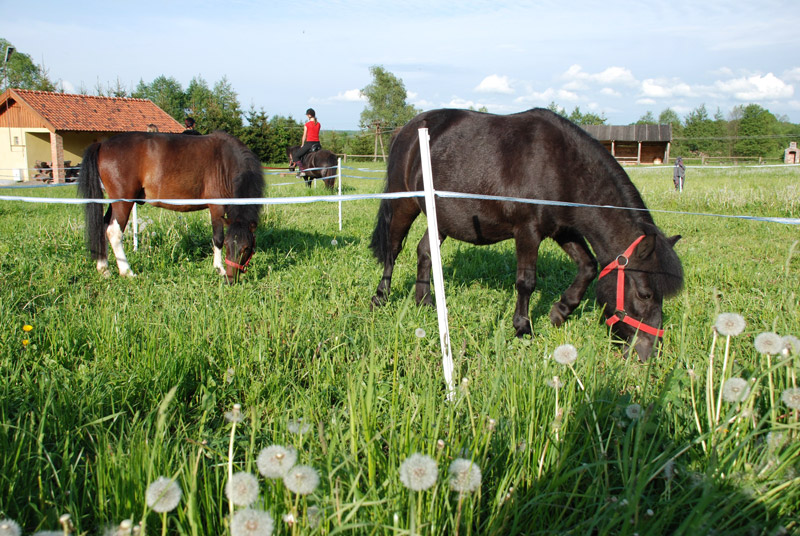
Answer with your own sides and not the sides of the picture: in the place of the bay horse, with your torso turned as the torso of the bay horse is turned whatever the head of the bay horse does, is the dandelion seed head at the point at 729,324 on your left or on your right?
on your right

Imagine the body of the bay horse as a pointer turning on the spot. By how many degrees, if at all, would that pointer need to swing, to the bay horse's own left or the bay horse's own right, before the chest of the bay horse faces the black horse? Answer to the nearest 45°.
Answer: approximately 45° to the bay horse's own right

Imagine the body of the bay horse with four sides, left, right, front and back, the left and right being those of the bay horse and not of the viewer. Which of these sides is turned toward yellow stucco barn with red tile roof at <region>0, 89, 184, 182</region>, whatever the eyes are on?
left

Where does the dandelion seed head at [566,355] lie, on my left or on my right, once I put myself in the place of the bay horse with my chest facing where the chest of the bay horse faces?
on my right

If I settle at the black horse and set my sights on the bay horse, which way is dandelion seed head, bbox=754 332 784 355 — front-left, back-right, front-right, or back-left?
back-left

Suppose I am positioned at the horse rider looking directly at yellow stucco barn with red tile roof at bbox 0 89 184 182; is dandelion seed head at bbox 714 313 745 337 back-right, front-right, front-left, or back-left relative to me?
back-left

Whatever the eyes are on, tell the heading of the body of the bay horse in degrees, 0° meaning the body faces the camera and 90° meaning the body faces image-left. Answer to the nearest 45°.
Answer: approximately 270°

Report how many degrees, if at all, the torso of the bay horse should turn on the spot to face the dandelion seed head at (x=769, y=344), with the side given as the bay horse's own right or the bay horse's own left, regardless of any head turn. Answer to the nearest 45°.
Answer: approximately 90° to the bay horse's own right
